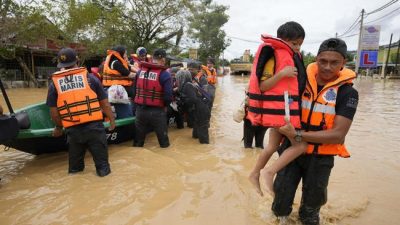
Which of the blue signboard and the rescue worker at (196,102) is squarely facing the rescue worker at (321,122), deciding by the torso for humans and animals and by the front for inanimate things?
the blue signboard

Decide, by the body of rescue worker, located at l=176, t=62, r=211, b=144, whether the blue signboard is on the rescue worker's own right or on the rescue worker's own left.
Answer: on the rescue worker's own right

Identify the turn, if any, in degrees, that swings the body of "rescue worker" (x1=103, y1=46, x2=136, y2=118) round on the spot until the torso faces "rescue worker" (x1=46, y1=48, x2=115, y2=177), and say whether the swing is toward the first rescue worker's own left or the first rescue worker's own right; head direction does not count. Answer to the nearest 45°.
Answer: approximately 90° to the first rescue worker's own right

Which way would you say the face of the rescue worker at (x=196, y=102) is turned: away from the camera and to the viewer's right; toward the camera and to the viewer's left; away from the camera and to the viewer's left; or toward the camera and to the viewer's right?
away from the camera and to the viewer's left

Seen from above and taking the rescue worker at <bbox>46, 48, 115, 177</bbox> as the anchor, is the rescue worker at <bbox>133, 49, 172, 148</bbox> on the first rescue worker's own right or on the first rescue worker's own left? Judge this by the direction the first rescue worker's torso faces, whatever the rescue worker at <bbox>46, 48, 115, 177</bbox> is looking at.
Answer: on the first rescue worker's own right

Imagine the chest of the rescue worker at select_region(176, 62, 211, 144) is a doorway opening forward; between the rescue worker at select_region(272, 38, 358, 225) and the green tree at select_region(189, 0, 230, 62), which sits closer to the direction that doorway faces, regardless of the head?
the green tree
